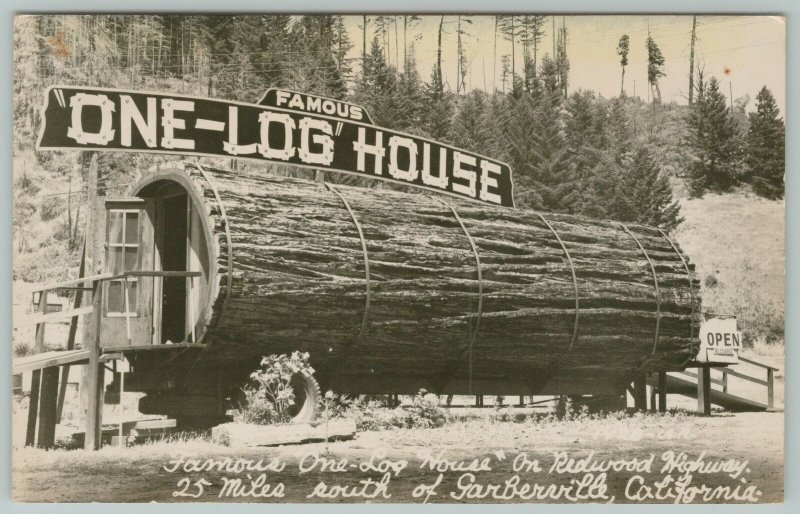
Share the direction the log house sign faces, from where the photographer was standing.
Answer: facing the viewer and to the right of the viewer

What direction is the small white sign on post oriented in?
toward the camera

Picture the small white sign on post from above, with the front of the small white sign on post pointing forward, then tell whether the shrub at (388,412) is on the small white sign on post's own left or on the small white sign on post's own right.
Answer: on the small white sign on post's own right

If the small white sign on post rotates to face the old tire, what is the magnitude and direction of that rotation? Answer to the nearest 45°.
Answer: approximately 45° to its right

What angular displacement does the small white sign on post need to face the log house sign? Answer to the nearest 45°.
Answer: approximately 45° to its right

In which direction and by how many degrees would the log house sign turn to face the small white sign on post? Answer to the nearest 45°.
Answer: approximately 45° to its left

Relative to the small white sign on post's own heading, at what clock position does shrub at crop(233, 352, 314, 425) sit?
The shrub is roughly at 2 o'clock from the small white sign on post.

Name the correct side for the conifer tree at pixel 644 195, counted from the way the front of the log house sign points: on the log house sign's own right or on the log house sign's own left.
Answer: on the log house sign's own left

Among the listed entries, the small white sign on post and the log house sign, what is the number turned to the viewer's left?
0
